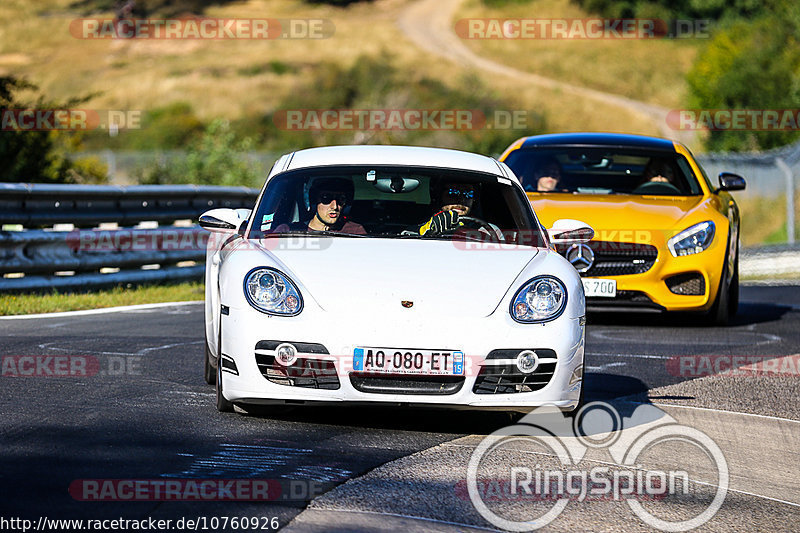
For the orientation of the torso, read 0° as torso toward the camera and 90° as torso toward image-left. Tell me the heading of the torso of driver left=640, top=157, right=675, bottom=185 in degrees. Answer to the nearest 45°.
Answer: approximately 0°

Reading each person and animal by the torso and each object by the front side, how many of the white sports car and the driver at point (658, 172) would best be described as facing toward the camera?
2

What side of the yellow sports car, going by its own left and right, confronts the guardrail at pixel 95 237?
right

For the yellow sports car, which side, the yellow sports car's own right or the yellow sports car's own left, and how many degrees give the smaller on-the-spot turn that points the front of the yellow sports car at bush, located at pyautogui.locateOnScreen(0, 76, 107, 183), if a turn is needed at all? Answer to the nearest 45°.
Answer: approximately 135° to the yellow sports car's own right

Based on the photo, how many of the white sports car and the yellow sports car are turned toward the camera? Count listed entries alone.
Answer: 2

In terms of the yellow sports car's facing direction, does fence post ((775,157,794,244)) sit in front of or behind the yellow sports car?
behind
